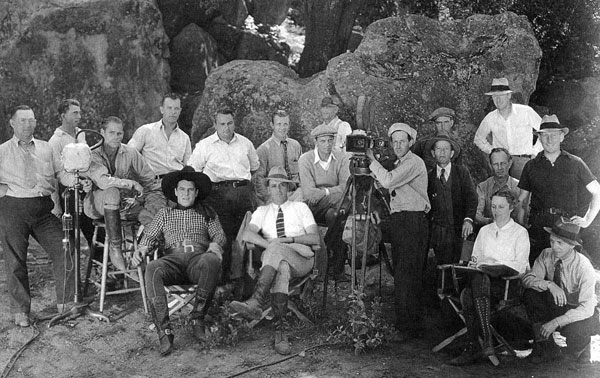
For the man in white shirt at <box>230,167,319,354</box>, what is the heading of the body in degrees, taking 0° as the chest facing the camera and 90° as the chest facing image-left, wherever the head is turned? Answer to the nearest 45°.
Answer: approximately 0°

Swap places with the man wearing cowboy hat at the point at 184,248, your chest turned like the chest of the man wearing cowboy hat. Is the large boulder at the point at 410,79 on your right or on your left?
on your left

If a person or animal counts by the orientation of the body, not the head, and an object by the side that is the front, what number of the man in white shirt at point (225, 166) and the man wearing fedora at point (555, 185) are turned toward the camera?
2

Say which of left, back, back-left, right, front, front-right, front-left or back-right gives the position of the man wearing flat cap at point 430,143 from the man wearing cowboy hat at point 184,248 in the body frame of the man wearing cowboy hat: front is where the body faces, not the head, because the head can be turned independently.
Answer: left

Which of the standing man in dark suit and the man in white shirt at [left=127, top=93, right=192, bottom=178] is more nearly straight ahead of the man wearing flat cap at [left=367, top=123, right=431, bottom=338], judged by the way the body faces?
the man in white shirt

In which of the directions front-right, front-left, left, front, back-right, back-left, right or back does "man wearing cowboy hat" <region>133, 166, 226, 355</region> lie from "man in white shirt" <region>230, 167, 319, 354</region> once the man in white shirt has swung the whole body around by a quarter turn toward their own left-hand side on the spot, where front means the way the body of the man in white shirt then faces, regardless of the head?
back

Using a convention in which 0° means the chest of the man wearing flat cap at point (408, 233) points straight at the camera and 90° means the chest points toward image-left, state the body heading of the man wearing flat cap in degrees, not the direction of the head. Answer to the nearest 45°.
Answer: approximately 45°

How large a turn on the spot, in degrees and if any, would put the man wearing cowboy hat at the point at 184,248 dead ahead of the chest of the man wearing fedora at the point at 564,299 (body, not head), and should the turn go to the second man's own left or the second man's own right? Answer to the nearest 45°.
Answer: approximately 45° to the second man's own right

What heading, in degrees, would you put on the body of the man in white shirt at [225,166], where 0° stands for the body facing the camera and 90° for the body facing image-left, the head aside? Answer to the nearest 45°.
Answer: approximately 0°

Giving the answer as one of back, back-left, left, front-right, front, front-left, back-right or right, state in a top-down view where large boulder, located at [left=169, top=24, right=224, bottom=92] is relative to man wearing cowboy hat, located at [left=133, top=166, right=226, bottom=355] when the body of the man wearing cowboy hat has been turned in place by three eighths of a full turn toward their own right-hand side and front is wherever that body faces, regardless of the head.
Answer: front-right
